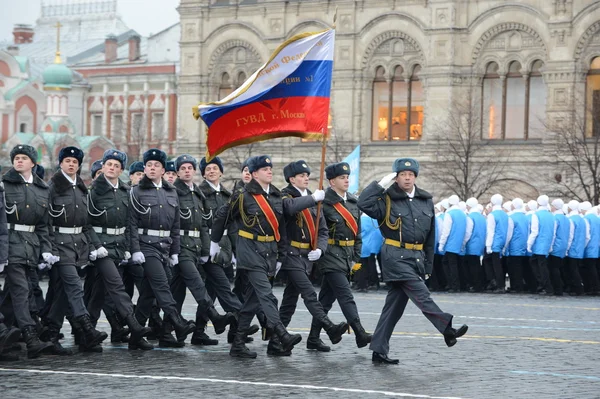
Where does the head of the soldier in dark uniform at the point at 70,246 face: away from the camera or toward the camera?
toward the camera

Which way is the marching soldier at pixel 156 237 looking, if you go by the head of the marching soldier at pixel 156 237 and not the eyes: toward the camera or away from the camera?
toward the camera

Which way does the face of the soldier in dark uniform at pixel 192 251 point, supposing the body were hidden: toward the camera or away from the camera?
toward the camera

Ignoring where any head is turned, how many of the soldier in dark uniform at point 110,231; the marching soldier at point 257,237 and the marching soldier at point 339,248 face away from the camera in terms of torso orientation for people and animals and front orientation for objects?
0

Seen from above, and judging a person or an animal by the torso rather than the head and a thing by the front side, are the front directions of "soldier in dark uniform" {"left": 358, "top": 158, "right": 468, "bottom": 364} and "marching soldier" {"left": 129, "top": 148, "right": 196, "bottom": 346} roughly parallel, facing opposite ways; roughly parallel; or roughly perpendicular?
roughly parallel

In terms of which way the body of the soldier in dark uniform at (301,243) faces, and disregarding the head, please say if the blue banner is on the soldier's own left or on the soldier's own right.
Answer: on the soldier's own left

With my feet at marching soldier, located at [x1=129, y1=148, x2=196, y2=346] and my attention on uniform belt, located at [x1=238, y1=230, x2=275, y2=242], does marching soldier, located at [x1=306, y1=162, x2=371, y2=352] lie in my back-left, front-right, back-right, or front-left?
front-left
